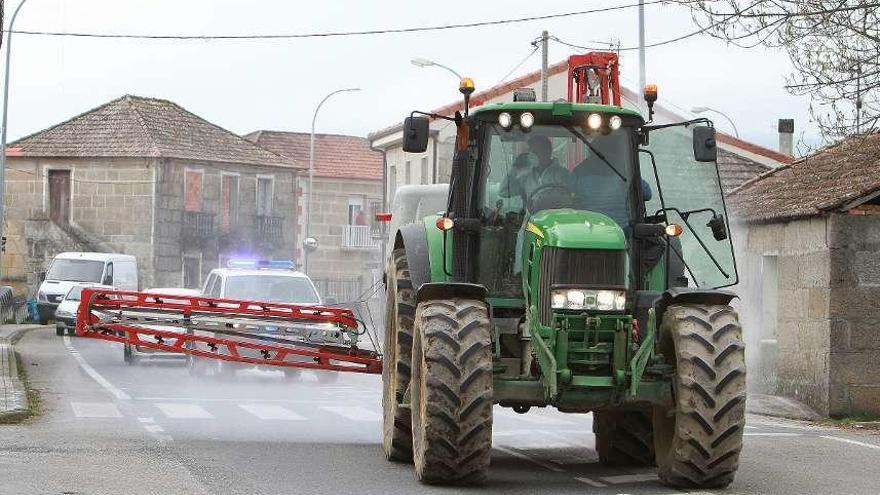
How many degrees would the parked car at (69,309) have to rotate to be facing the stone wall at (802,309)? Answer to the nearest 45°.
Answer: approximately 90° to its left

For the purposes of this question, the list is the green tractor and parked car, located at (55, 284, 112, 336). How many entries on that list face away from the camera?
0

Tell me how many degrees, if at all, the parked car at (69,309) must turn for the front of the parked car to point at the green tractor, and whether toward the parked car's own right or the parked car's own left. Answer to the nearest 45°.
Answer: approximately 45° to the parked car's own left

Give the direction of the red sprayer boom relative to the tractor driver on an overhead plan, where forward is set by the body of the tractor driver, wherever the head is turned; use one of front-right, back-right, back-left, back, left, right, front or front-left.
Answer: back-right

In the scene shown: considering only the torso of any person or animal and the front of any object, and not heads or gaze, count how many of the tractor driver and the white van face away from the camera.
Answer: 0

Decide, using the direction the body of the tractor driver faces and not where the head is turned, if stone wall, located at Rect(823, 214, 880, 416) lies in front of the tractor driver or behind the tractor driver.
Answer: behind

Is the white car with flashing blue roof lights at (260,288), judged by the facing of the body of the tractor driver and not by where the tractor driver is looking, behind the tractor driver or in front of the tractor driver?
behind

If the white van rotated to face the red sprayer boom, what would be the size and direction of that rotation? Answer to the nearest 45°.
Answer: approximately 45° to its left
